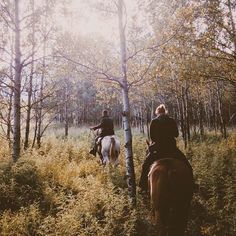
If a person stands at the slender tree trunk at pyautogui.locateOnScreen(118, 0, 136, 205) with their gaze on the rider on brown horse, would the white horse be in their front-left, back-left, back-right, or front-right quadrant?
back-left

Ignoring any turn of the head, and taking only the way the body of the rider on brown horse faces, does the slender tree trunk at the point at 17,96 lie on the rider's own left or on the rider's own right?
on the rider's own left

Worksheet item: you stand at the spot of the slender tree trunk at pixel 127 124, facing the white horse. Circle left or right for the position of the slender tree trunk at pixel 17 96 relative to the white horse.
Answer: left

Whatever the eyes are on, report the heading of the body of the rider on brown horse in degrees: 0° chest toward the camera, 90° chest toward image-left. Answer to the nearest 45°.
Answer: approximately 180°

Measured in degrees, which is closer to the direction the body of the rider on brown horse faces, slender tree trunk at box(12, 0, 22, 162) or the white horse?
the white horse
